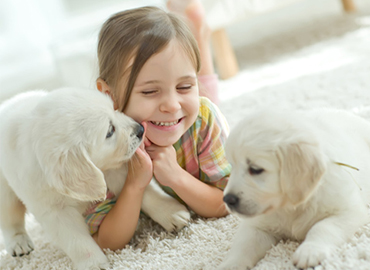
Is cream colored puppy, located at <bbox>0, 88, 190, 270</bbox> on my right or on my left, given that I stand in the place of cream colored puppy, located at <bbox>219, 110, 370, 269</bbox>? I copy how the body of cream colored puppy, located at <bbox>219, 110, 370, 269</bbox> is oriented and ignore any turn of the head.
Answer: on my right

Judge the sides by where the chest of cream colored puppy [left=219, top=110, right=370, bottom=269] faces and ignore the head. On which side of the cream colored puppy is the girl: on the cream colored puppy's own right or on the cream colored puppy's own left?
on the cream colored puppy's own right

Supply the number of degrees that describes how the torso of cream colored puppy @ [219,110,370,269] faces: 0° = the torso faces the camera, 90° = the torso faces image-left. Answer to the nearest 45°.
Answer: approximately 45°
